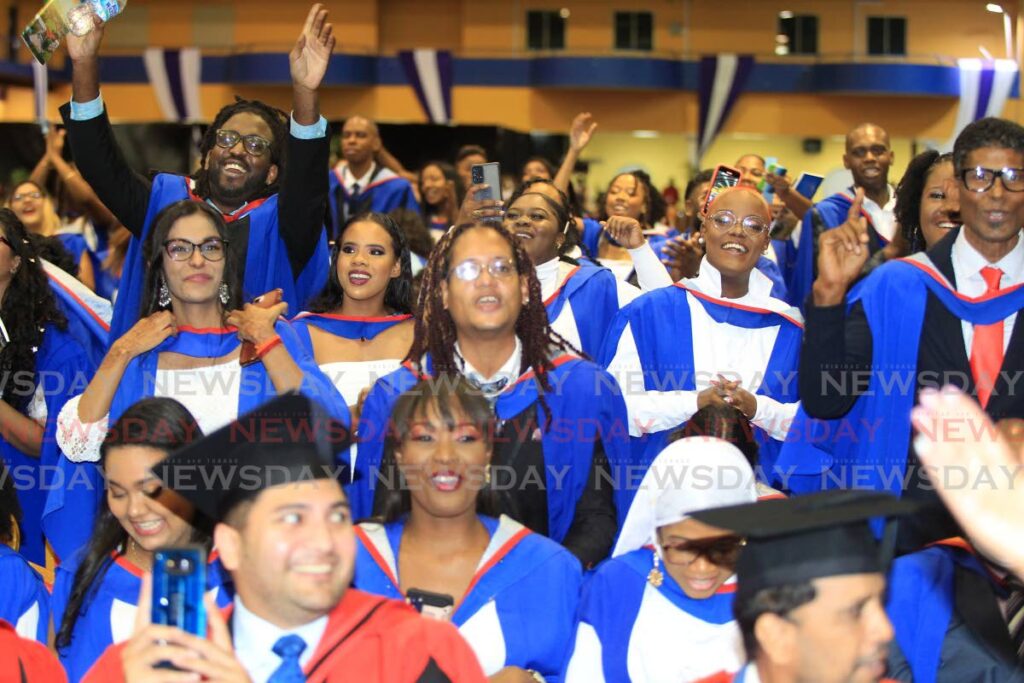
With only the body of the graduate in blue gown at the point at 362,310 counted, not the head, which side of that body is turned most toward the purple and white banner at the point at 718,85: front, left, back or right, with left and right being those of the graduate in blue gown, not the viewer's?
back

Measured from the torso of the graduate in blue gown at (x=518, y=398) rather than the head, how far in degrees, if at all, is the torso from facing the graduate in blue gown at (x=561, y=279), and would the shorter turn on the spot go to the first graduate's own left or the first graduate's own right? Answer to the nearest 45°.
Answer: approximately 180°

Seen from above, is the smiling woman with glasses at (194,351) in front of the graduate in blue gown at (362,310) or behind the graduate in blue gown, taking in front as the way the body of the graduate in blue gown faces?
in front

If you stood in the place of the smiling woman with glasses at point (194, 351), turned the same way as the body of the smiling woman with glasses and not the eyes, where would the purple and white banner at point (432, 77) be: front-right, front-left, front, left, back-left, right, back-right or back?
back

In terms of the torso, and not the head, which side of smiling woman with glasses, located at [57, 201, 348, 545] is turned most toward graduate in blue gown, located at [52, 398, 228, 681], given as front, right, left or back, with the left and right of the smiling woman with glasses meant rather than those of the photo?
front

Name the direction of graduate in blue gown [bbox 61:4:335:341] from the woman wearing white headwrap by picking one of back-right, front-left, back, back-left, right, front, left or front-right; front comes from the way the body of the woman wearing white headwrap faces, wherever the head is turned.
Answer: back

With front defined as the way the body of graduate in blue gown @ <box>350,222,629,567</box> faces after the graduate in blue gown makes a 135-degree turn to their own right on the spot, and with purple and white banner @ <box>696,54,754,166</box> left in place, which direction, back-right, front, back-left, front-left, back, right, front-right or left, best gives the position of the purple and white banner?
front-right

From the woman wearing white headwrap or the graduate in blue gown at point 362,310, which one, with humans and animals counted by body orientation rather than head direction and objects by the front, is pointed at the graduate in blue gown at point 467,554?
the graduate in blue gown at point 362,310

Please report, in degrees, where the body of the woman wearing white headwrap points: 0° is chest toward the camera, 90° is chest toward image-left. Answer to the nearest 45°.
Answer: approximately 315°

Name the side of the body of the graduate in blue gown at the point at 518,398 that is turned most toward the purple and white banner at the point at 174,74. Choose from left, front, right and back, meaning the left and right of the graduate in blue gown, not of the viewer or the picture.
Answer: back

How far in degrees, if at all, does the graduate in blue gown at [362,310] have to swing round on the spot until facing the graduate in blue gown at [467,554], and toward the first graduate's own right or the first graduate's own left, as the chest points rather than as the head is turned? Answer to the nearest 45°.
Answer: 0° — they already face them

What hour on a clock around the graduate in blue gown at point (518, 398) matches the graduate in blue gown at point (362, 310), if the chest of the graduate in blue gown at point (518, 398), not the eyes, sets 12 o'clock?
the graduate in blue gown at point (362, 310) is roughly at 5 o'clock from the graduate in blue gown at point (518, 398).

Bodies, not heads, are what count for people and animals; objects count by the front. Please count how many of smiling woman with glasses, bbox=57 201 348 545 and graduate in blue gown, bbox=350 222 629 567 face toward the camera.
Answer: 2

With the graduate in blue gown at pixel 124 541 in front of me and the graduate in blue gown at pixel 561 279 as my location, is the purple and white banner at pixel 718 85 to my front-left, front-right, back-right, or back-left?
back-right
